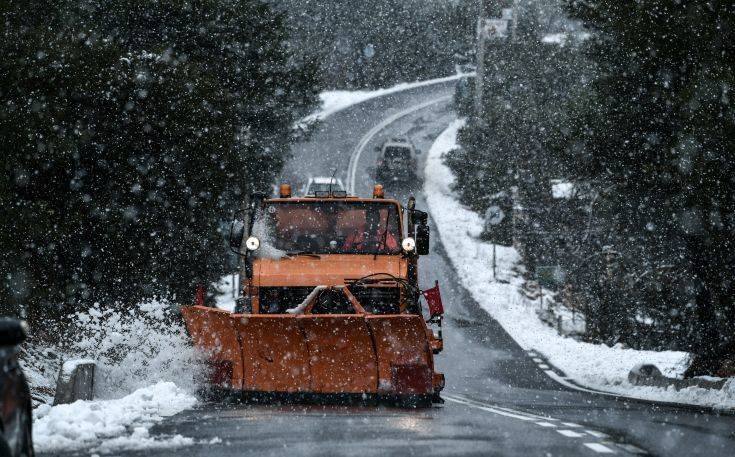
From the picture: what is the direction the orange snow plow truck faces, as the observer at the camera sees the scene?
facing the viewer

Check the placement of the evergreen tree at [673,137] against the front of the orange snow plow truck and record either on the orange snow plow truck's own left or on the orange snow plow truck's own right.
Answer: on the orange snow plow truck's own left
